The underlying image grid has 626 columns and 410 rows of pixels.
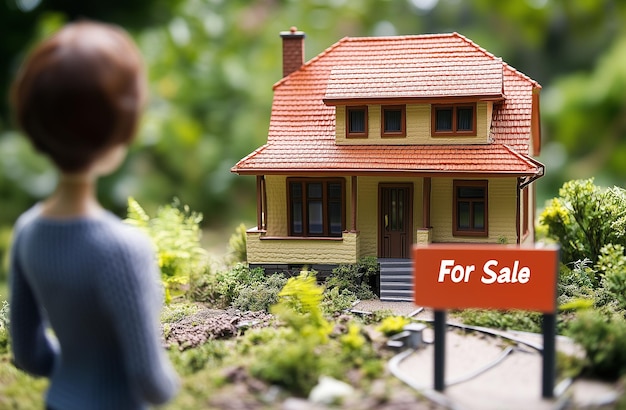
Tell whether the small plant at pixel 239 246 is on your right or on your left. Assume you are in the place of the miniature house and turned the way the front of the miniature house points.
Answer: on your right

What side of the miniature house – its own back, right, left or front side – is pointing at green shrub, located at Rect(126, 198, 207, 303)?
right

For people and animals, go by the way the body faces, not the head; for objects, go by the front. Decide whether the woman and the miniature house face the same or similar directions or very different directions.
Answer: very different directions

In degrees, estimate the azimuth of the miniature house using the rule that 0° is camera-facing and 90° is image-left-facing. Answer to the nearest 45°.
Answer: approximately 0°

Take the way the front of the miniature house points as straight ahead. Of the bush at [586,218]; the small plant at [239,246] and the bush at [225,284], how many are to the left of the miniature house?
1

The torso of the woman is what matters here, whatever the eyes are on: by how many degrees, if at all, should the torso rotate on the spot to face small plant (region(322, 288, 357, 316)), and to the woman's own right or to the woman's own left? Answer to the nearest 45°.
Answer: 0° — they already face it

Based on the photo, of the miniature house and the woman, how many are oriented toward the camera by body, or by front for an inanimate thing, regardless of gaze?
1

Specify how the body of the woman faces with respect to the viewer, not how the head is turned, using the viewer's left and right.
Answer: facing away from the viewer and to the right of the viewer

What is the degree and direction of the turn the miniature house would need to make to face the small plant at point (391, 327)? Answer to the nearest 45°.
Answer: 0° — it already faces it

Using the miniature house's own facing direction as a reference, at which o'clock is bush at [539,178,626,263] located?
The bush is roughly at 9 o'clock from the miniature house.
